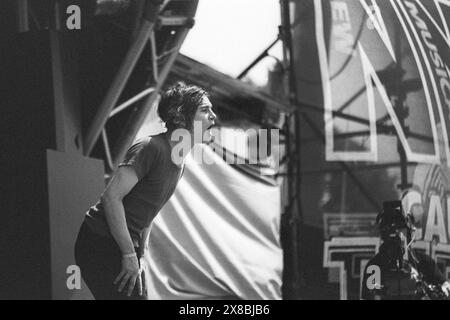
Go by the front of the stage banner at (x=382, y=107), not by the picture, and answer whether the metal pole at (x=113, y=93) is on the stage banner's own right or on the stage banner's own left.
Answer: on the stage banner's own right

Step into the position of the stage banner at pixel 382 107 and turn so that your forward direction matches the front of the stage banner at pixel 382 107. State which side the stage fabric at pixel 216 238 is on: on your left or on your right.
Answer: on your right

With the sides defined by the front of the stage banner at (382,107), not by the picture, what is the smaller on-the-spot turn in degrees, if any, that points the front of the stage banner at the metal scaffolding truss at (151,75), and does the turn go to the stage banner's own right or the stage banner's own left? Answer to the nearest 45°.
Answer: approximately 90° to the stage banner's own right

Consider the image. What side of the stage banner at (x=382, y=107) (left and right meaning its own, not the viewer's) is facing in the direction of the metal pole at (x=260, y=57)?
right

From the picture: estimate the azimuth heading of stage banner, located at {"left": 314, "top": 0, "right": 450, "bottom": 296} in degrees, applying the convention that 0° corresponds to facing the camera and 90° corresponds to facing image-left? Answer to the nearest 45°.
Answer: approximately 0°
